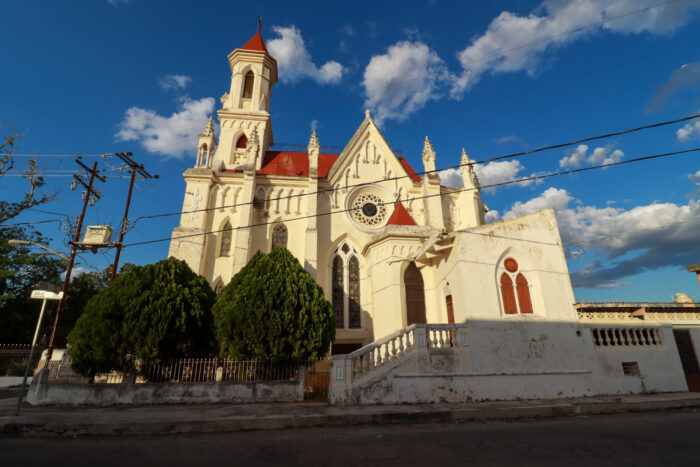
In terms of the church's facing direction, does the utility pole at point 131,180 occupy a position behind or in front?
in front

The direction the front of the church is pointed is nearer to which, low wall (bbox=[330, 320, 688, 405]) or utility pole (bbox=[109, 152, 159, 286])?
the utility pole
